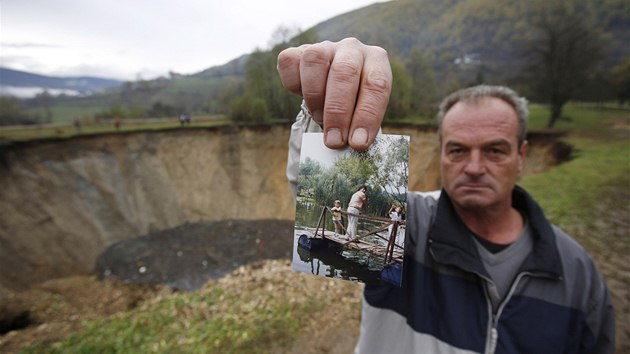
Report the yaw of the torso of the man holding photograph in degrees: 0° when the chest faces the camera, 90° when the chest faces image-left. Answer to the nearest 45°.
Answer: approximately 0°
